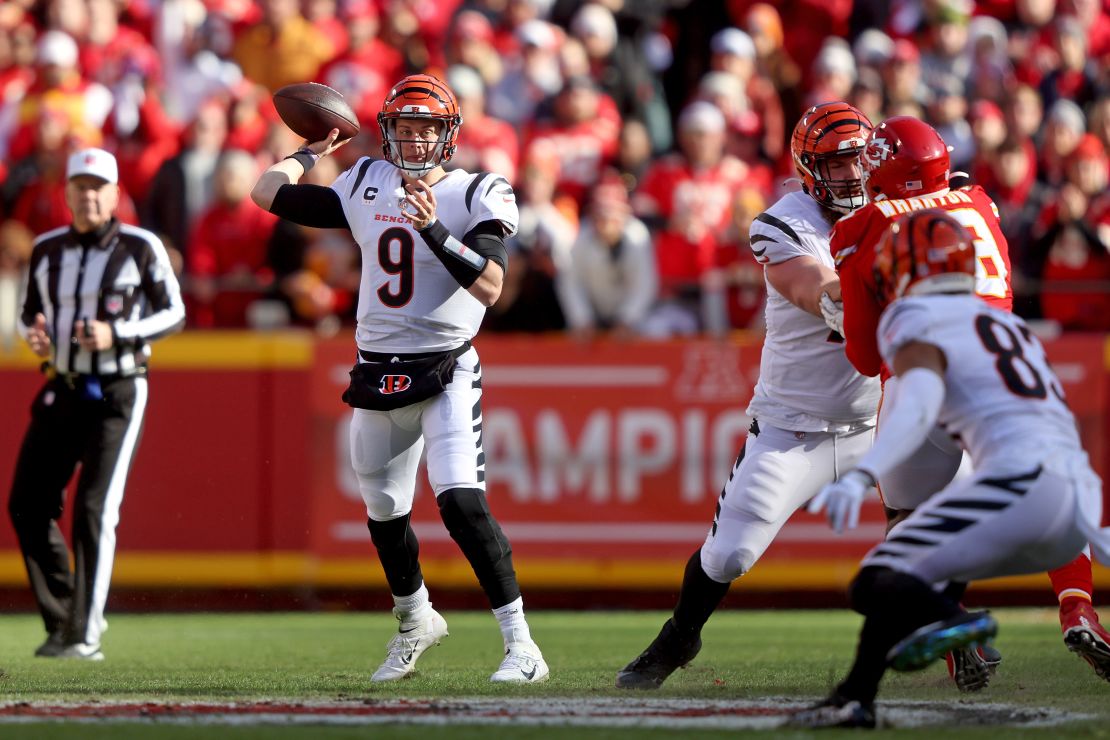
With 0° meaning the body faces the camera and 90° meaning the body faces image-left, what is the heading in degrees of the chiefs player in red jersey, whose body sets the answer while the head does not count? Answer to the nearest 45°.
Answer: approximately 135°

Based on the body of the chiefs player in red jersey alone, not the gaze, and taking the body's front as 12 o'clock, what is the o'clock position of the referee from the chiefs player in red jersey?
The referee is roughly at 11 o'clock from the chiefs player in red jersey.

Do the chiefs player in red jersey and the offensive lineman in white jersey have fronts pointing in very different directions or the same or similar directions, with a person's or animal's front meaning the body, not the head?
very different directions

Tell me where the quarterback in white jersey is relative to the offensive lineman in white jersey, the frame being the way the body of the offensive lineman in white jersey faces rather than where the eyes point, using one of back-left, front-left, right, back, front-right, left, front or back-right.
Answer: back-right

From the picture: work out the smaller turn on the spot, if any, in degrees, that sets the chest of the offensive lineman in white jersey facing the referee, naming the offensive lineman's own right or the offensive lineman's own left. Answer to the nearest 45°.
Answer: approximately 135° to the offensive lineman's own right

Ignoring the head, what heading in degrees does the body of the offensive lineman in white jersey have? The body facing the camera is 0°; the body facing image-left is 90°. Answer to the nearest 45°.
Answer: approximately 315°
